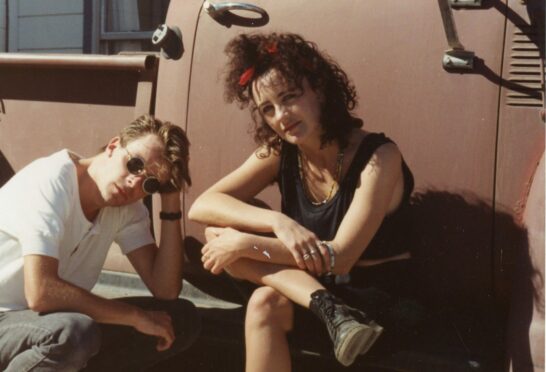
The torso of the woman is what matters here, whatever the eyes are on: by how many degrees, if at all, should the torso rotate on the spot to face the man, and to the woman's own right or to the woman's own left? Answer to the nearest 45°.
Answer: approximately 45° to the woman's own right

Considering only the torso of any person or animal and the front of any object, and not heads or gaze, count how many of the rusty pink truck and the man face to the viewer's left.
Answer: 0

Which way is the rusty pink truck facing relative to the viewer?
to the viewer's right

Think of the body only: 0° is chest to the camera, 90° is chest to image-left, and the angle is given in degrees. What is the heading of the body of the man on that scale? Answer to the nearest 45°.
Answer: approximately 315°

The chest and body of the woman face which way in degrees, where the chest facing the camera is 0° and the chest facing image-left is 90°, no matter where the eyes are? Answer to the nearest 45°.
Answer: approximately 45°

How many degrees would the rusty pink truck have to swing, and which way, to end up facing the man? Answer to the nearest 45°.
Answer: approximately 180°
